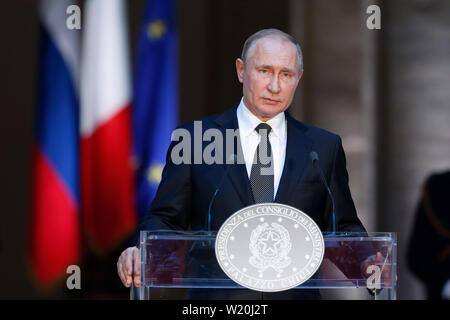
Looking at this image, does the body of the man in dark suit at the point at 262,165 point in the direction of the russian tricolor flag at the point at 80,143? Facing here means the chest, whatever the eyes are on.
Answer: no

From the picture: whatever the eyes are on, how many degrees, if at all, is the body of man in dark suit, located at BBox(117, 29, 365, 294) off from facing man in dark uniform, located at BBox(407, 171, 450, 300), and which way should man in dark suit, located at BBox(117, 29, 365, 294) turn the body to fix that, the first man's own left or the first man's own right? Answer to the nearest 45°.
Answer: approximately 135° to the first man's own left

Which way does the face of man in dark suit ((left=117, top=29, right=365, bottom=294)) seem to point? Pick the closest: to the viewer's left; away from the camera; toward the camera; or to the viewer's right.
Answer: toward the camera

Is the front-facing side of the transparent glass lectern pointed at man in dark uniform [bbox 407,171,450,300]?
no

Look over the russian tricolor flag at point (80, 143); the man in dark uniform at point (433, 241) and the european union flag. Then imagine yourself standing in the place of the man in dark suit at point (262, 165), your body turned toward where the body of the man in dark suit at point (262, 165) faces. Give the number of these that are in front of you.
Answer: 0

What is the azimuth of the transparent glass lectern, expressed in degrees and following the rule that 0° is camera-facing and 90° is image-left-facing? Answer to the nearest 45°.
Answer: approximately 0°

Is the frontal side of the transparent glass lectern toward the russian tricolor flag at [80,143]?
no

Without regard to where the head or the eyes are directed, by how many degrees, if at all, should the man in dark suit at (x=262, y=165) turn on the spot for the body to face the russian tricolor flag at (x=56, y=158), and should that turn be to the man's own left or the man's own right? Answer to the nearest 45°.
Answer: approximately 135° to the man's own right

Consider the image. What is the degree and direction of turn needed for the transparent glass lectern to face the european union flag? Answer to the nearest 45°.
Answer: approximately 180°

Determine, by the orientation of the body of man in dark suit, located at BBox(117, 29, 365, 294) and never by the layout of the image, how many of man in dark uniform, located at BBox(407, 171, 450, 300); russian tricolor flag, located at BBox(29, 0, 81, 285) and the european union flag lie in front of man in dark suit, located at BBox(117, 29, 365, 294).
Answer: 0

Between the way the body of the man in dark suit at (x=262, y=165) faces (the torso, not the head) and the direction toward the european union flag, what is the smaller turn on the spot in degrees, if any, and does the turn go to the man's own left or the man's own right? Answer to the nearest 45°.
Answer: approximately 180°

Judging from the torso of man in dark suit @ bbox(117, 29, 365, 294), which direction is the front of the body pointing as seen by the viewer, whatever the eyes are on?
toward the camera
